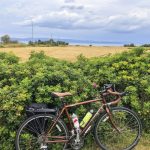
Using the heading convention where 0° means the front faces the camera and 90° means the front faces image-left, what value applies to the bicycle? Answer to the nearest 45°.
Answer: approximately 270°
